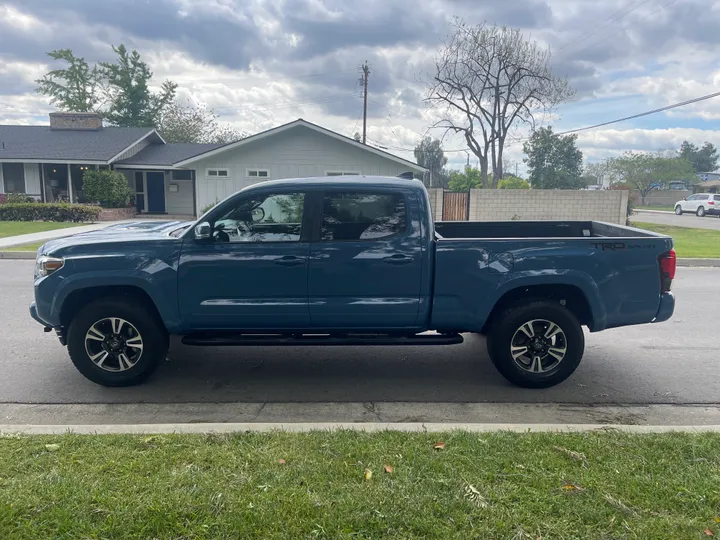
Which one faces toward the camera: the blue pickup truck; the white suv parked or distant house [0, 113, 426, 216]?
the distant house

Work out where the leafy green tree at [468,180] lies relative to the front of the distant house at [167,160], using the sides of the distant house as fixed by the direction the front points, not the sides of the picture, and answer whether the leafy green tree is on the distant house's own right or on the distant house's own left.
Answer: on the distant house's own left

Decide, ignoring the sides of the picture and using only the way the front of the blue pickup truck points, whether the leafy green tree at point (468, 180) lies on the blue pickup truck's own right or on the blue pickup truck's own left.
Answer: on the blue pickup truck's own right

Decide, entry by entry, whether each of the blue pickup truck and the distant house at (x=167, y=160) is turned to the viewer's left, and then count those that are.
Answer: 1

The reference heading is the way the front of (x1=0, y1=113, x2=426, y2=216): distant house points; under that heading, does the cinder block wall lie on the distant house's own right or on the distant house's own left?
on the distant house's own left

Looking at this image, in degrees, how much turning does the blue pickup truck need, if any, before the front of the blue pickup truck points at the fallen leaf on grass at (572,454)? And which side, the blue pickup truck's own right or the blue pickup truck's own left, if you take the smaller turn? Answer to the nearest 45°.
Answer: approximately 135° to the blue pickup truck's own left

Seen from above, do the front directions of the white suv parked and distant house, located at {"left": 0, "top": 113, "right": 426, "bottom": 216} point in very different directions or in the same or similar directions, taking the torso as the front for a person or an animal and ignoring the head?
very different directions

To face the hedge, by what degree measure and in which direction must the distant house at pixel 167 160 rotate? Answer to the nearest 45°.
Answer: approximately 45° to its right

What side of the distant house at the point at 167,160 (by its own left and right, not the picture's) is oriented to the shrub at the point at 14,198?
right

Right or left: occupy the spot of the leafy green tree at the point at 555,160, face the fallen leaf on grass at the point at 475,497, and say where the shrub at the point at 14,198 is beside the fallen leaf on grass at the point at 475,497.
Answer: right

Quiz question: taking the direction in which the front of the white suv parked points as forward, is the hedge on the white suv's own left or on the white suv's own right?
on the white suv's own left

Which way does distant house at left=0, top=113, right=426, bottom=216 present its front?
toward the camera

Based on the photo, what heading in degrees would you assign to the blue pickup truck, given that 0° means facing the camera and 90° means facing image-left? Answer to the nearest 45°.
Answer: approximately 90°

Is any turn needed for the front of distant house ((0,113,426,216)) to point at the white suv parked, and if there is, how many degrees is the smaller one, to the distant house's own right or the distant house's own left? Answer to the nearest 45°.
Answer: approximately 90° to the distant house's own left

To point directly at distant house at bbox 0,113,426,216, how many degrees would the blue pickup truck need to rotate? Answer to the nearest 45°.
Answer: approximately 90° to its right

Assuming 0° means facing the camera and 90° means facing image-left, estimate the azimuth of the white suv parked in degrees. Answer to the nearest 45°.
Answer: approximately 135°
